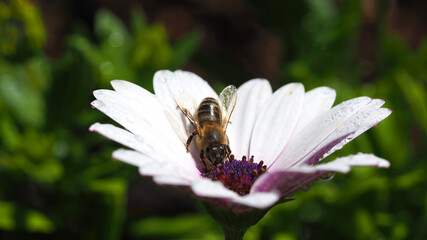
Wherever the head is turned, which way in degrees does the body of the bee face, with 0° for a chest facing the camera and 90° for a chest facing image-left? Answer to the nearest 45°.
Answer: approximately 0°
